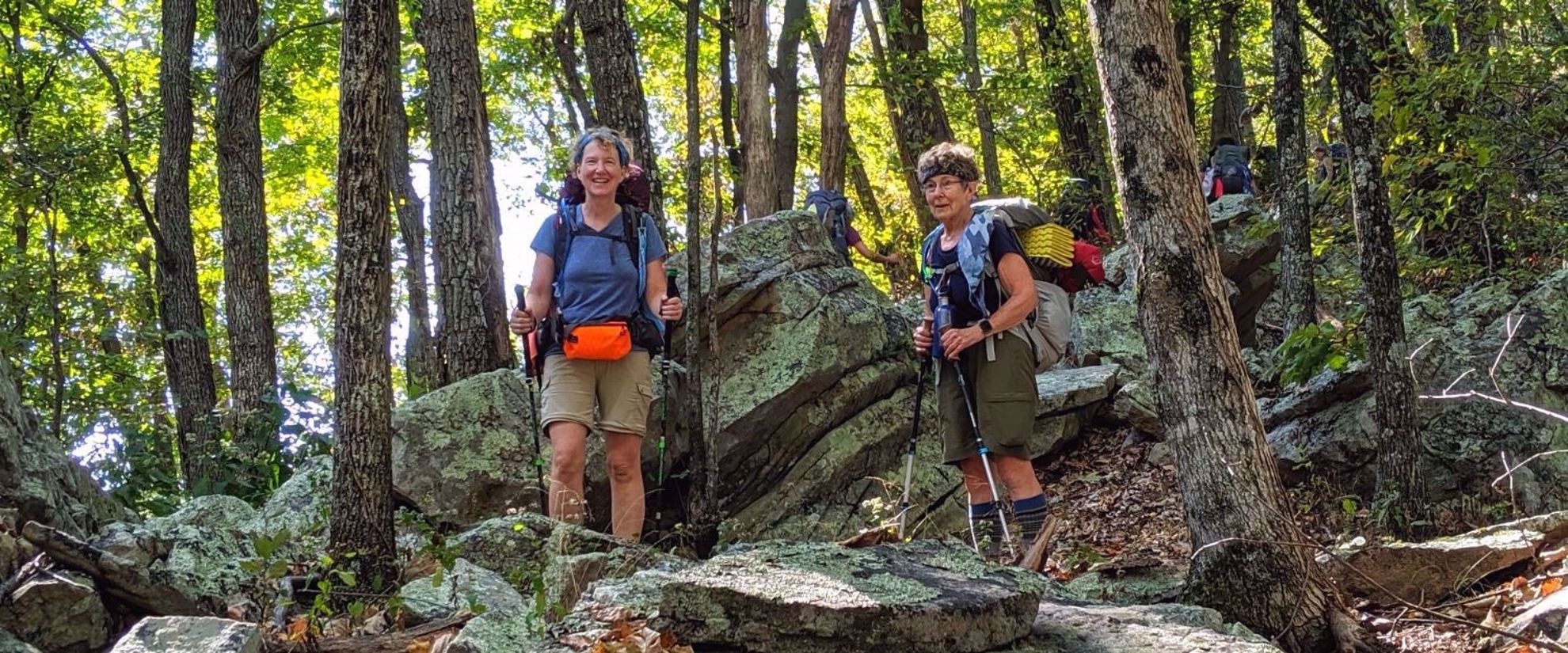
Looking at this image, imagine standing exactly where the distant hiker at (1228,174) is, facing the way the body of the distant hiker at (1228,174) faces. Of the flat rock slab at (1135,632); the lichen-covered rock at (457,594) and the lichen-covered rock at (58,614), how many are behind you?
3

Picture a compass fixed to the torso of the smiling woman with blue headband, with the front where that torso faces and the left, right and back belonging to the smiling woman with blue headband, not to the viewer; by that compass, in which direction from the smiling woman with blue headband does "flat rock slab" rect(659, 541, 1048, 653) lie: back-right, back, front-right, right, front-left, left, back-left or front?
front

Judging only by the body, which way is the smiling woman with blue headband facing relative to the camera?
toward the camera

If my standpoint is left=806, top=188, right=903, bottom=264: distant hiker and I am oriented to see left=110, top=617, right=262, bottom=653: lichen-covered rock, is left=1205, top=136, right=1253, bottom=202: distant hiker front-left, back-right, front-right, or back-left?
back-left

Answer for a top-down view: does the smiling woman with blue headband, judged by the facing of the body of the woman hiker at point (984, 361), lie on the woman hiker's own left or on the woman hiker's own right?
on the woman hiker's own right

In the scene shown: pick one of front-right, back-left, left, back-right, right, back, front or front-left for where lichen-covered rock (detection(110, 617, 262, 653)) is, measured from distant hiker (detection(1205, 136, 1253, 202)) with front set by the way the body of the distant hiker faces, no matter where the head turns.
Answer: back

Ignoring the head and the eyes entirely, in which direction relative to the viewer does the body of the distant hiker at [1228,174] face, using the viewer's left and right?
facing away from the viewer

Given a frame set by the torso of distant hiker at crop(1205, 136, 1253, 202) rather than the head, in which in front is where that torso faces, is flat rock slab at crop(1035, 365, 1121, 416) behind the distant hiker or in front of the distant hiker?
behind

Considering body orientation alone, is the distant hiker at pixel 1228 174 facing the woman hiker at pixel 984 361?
no

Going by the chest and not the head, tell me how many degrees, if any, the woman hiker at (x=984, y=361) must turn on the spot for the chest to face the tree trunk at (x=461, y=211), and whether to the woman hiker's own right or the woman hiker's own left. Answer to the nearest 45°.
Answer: approximately 90° to the woman hiker's own right

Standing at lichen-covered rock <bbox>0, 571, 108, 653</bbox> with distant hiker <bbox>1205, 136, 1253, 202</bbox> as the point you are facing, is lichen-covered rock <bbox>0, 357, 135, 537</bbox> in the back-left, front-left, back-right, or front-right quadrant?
front-left

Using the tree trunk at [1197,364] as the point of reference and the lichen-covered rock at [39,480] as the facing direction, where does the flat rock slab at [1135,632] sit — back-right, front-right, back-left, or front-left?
front-left

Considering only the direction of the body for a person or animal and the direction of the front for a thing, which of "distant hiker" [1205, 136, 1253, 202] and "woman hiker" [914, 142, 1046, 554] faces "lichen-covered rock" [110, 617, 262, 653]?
the woman hiker

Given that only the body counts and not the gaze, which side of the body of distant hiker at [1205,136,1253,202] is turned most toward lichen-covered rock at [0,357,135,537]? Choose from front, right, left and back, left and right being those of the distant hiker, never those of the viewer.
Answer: back

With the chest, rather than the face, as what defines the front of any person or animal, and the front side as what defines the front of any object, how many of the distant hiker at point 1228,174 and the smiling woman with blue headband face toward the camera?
1

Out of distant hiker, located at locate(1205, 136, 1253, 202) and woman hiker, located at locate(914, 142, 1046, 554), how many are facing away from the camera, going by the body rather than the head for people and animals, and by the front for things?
1

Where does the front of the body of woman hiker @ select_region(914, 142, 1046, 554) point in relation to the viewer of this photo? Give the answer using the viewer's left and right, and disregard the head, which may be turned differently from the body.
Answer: facing the viewer and to the left of the viewer

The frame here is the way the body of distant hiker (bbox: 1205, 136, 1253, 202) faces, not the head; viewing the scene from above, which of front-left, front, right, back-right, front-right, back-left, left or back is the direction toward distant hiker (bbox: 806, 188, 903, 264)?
back-left

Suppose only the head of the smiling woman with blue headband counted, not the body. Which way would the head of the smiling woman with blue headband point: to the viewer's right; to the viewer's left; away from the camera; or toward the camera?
toward the camera
